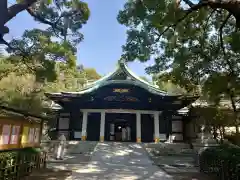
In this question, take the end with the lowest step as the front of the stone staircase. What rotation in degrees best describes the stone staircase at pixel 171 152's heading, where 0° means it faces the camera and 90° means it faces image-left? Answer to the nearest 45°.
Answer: approximately 0°

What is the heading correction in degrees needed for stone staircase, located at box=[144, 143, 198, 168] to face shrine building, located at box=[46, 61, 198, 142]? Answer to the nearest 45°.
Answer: approximately 135° to its right

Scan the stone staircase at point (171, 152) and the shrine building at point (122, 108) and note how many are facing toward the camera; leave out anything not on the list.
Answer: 2

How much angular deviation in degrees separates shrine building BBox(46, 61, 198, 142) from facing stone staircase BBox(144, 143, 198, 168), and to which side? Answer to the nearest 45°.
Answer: approximately 45° to its left

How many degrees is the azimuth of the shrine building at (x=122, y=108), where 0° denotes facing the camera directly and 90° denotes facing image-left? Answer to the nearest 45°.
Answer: approximately 0°
